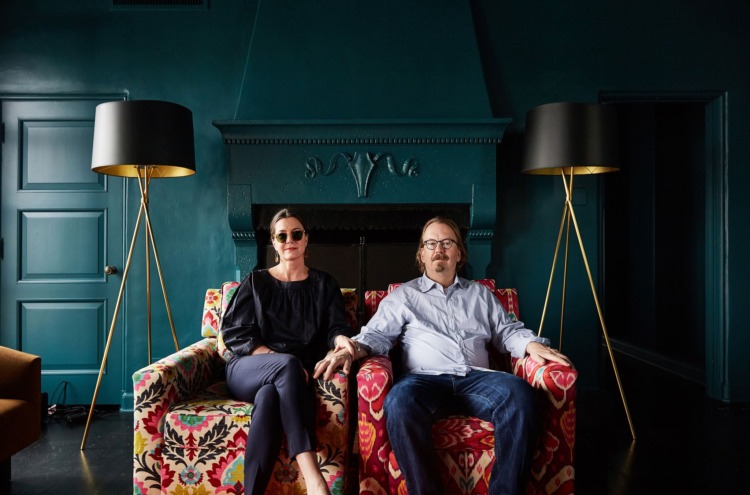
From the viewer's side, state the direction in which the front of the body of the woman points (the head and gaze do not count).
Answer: toward the camera

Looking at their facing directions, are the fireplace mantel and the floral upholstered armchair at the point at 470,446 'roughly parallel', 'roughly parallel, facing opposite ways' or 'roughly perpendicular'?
roughly parallel

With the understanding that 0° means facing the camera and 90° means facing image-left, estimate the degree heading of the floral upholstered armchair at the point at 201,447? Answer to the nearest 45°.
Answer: approximately 0°

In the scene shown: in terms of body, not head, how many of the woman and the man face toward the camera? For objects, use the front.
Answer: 2

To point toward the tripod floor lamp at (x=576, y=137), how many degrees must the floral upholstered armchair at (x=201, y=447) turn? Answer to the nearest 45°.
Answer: approximately 90° to its left

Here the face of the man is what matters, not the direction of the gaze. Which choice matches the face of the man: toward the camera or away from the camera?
toward the camera

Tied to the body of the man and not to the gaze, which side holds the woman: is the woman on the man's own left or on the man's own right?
on the man's own right

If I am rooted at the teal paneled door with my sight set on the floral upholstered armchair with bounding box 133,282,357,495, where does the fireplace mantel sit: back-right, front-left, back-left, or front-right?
front-left

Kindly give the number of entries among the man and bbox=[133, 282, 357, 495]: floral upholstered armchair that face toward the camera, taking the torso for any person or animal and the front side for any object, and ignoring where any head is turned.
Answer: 2

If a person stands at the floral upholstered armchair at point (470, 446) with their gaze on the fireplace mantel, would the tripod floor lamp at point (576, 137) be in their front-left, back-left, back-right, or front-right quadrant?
front-right

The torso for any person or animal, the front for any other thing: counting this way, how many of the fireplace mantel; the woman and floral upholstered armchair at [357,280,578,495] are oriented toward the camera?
3

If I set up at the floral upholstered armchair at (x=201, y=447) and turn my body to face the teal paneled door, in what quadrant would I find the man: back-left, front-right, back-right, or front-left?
back-right

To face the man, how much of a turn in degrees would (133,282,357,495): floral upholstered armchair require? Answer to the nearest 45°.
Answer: approximately 90° to its left

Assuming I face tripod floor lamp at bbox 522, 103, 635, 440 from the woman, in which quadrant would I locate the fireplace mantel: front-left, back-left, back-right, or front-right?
front-left
